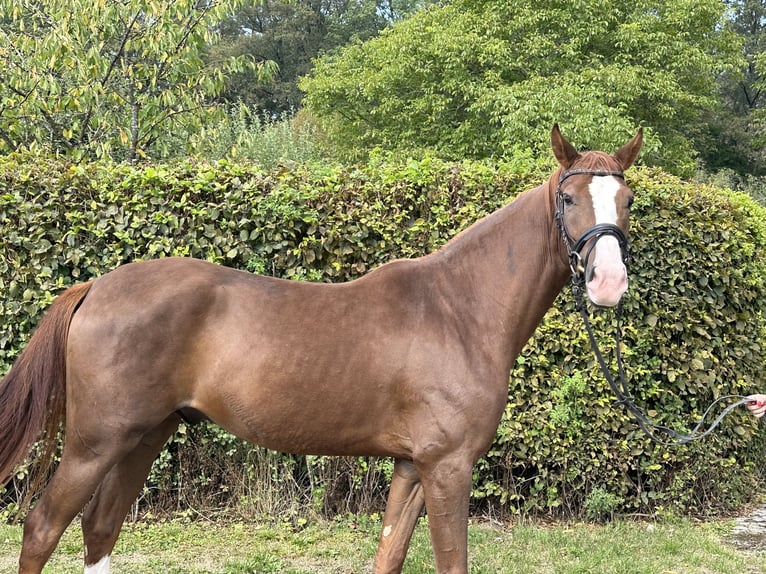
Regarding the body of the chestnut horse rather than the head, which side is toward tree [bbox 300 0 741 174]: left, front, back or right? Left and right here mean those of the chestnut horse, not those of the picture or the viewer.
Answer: left

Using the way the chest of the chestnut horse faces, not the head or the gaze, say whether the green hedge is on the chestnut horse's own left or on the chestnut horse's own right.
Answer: on the chestnut horse's own left

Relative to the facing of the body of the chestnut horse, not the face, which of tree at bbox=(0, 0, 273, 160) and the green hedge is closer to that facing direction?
the green hedge

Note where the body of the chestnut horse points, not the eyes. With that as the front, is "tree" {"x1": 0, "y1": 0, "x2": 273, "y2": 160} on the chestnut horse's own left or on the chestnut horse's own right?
on the chestnut horse's own left

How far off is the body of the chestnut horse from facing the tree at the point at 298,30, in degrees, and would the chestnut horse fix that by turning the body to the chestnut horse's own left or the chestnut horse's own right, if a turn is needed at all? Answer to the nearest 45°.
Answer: approximately 90° to the chestnut horse's own left

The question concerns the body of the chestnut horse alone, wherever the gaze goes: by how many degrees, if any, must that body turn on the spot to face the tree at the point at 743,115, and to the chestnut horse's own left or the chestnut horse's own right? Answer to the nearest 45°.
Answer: approximately 45° to the chestnut horse's own left

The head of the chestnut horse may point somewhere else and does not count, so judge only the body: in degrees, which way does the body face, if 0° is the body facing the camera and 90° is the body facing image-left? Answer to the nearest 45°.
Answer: approximately 270°
